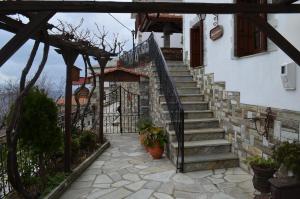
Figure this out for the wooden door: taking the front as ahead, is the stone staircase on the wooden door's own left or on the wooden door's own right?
on the wooden door's own left

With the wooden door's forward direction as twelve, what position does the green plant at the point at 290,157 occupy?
The green plant is roughly at 10 o'clock from the wooden door.

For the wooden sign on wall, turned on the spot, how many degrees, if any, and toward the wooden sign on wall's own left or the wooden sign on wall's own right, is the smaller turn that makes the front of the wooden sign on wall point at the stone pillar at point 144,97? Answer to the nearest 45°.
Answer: approximately 90° to the wooden sign on wall's own right

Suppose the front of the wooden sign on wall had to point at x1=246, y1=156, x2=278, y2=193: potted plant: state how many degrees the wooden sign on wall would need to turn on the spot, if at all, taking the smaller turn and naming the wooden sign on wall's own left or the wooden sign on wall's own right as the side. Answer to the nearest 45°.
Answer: approximately 45° to the wooden sign on wall's own left

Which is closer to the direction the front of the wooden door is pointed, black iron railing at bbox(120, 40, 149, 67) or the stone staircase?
the stone staircase

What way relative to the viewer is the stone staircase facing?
toward the camera

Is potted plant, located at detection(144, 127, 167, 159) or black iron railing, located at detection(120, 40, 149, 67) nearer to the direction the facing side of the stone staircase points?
the potted plant

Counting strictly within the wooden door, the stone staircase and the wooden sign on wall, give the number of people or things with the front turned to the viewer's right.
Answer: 0
